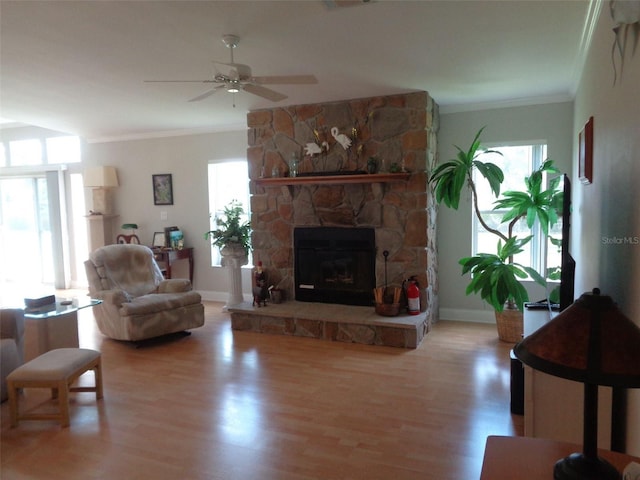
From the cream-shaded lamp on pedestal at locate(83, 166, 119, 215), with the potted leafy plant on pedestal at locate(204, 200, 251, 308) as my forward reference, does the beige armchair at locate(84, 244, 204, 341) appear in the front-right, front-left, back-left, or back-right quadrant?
front-right

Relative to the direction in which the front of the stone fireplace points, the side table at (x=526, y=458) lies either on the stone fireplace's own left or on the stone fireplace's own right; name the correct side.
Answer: on the stone fireplace's own left

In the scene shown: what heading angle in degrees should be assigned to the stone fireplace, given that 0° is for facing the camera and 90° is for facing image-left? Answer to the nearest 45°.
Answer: approximately 45°

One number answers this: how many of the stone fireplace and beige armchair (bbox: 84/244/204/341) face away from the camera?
0

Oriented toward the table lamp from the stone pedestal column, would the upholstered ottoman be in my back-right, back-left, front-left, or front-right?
front-right

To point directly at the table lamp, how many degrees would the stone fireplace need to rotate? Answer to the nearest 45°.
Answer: approximately 45° to its left

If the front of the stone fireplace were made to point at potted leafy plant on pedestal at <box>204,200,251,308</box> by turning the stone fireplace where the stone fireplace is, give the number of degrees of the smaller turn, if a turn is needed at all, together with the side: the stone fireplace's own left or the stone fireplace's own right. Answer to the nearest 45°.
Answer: approximately 90° to the stone fireplace's own right

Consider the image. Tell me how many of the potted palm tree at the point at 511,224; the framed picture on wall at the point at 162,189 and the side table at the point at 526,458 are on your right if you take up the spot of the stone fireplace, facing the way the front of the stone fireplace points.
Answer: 1

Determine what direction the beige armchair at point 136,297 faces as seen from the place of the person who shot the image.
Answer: facing the viewer and to the right of the viewer

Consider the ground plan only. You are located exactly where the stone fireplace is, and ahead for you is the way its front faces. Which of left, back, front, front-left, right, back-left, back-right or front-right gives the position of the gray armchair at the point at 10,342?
front

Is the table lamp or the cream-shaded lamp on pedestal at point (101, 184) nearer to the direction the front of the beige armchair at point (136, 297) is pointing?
the table lamp
